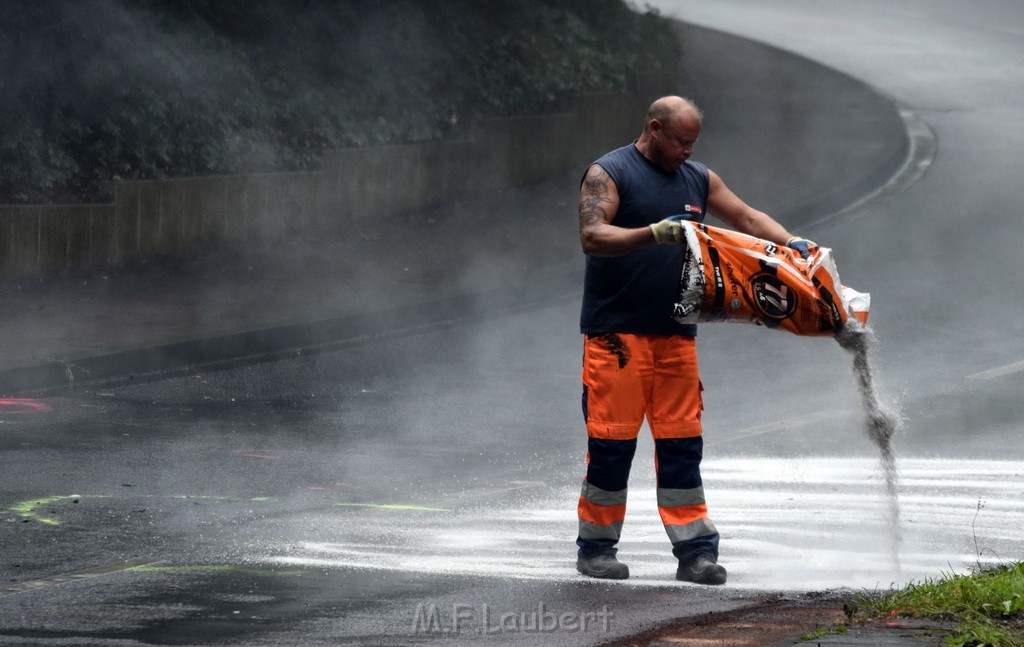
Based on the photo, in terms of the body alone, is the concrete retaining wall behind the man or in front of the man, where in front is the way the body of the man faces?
behind

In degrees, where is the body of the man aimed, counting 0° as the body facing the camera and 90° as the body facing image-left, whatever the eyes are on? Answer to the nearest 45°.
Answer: approximately 315°
